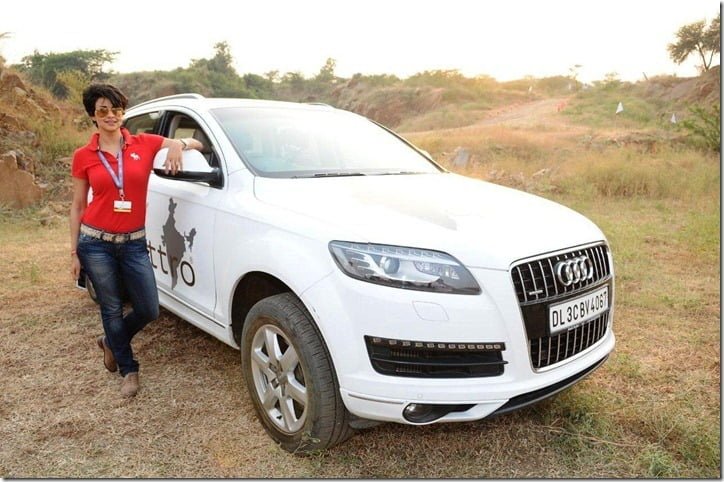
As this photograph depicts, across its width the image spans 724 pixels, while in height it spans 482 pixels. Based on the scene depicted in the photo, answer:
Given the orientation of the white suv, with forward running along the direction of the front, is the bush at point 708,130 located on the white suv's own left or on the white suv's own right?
on the white suv's own left

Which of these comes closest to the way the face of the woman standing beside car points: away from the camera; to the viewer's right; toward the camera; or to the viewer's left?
toward the camera

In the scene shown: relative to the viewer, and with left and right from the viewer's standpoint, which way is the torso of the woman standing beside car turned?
facing the viewer

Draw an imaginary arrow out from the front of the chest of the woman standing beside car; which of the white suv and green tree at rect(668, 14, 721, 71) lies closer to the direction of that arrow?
the white suv

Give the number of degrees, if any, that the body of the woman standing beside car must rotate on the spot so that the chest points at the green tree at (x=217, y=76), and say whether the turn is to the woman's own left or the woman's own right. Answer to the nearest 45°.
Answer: approximately 180°

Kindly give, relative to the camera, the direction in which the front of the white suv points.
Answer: facing the viewer and to the right of the viewer

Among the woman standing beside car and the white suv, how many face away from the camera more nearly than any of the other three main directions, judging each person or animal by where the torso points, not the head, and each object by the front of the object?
0

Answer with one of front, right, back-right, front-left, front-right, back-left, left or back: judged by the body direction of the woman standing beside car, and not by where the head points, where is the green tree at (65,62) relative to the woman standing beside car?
back

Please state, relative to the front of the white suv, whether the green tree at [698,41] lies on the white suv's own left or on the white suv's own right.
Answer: on the white suv's own left

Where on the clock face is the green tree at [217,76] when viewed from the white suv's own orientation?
The green tree is roughly at 7 o'clock from the white suv.
